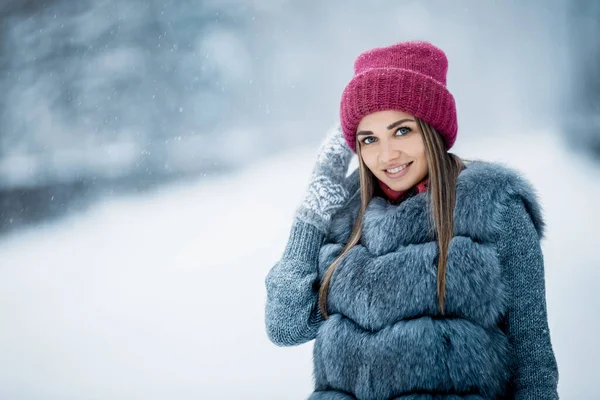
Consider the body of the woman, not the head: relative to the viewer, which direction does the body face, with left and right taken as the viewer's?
facing the viewer and to the left of the viewer
